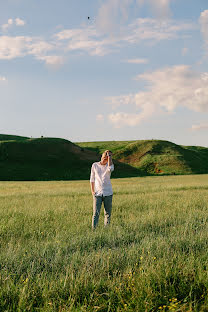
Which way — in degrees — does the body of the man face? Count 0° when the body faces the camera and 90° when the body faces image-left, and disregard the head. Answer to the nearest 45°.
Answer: approximately 0°
